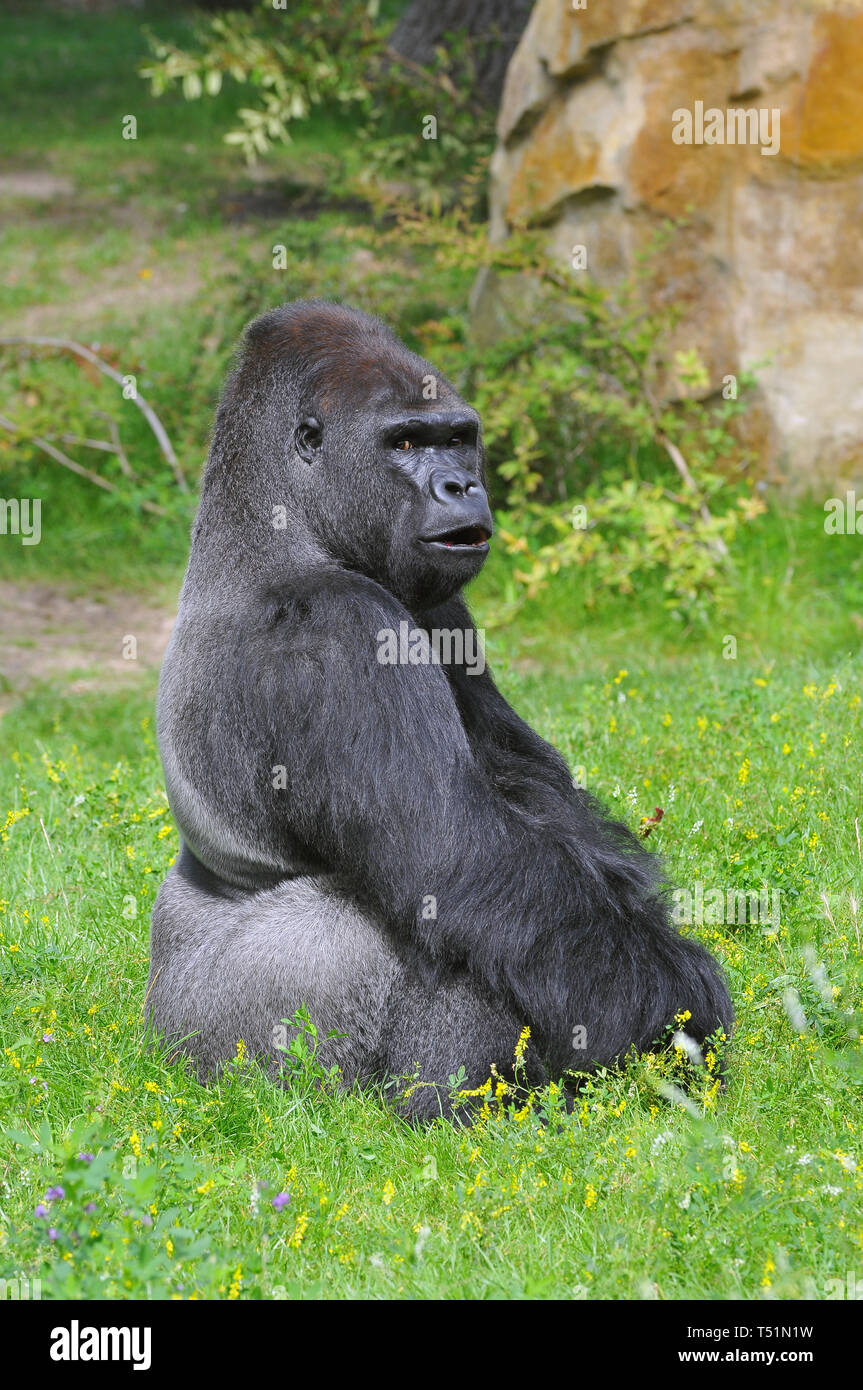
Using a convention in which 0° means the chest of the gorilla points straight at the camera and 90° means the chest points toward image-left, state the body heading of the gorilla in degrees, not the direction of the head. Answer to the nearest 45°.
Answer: approximately 270°

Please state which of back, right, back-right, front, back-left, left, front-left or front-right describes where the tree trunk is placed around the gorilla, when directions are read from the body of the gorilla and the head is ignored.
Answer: left

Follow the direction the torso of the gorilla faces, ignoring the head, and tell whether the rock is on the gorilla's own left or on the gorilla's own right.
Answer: on the gorilla's own left
